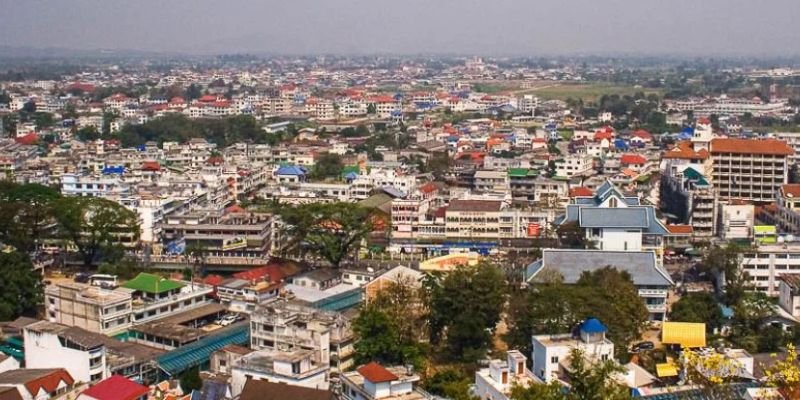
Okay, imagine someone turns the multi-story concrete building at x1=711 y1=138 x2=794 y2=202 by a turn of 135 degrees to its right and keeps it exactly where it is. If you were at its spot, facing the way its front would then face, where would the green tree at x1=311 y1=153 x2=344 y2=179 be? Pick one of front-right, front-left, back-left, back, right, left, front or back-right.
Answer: front-left

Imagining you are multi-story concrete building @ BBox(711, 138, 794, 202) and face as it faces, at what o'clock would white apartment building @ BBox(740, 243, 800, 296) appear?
The white apartment building is roughly at 12 o'clock from the multi-story concrete building.

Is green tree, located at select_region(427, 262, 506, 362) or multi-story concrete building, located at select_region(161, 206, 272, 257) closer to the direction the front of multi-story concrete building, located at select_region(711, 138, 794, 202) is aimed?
the green tree

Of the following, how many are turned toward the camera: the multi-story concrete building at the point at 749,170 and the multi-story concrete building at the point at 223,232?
2

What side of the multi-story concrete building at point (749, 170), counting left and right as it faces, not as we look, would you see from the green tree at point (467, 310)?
front

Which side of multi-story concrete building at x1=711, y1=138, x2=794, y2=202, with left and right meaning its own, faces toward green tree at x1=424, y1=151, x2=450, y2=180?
right

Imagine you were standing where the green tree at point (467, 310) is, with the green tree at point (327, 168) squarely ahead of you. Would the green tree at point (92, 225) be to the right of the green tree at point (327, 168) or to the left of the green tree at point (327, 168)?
left

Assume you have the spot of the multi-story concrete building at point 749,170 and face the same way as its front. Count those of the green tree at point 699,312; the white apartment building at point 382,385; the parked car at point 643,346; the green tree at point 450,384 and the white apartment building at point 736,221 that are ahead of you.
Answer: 5

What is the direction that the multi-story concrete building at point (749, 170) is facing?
toward the camera

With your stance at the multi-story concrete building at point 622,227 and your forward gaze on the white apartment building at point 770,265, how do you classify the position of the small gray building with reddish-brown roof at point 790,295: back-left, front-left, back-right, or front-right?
front-right

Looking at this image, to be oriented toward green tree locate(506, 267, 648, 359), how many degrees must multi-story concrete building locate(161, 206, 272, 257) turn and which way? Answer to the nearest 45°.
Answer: approximately 45° to its left

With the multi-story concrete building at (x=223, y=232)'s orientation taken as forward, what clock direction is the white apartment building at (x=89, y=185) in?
The white apartment building is roughly at 5 o'clock from the multi-story concrete building.

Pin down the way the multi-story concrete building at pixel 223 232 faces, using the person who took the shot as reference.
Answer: facing the viewer

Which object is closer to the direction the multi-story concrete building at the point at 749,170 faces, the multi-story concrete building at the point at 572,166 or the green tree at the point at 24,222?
the green tree

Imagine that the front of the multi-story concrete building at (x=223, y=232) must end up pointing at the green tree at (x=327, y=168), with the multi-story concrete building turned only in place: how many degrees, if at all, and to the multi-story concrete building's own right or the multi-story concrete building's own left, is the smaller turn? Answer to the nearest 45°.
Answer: approximately 180°

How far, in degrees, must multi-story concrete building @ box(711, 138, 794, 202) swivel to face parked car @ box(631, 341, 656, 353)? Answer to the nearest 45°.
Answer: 0° — it already faces it

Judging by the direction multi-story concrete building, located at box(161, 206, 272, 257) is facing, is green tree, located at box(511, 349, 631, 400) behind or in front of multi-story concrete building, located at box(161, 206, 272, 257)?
in front

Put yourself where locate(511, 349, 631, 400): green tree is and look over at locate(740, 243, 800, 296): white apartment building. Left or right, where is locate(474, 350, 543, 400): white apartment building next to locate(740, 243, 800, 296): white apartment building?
left
